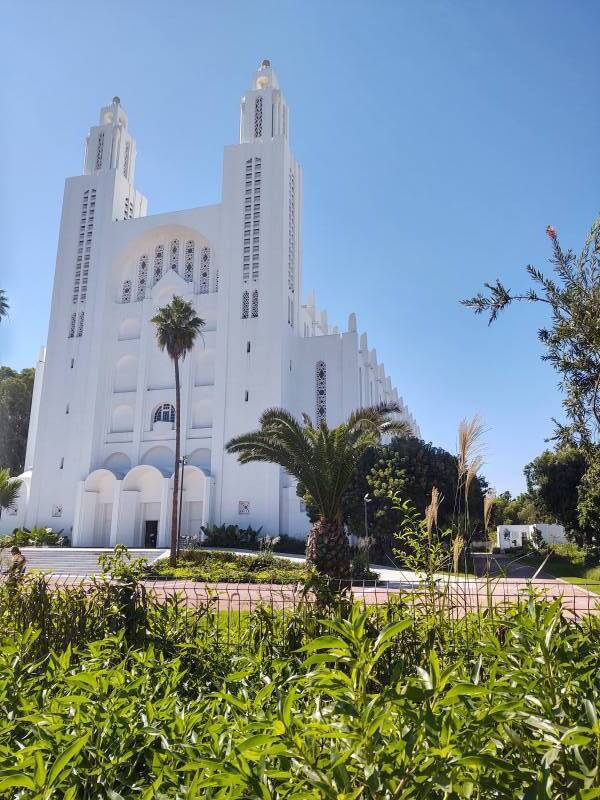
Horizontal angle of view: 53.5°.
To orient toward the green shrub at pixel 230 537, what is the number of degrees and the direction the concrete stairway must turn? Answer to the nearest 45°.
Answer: approximately 90° to its left

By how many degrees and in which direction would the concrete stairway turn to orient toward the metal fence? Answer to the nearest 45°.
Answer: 0° — it already faces it

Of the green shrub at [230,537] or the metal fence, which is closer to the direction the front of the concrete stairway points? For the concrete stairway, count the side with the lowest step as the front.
the metal fence

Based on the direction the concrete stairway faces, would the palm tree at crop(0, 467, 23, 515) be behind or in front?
behind

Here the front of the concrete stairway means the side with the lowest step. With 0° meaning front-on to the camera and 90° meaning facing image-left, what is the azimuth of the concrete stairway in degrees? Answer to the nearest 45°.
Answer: approximately 0°
